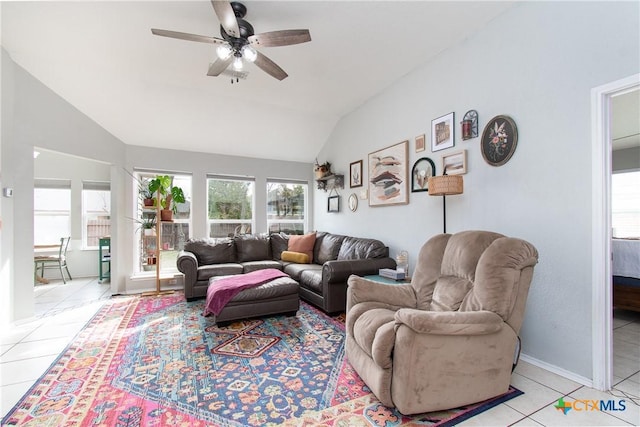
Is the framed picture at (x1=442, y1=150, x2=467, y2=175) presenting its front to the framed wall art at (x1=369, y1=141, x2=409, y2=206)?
no

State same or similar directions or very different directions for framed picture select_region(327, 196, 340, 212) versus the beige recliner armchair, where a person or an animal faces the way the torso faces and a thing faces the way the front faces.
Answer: same or similar directions

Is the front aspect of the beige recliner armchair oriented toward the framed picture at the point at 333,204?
no

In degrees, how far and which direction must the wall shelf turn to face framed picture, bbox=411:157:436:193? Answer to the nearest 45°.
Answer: approximately 90° to its left

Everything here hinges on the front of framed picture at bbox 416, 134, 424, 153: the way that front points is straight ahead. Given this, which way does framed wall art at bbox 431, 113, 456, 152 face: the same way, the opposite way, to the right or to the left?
the same way

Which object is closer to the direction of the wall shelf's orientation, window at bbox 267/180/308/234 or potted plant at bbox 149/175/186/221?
the potted plant

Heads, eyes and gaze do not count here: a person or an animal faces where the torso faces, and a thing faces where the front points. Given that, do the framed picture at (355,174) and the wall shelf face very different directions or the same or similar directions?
same or similar directions

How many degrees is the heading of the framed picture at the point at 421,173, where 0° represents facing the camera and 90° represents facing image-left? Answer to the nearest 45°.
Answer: approximately 45°

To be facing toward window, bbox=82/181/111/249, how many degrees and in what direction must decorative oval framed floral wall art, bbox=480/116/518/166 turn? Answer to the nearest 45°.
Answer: approximately 45° to its right

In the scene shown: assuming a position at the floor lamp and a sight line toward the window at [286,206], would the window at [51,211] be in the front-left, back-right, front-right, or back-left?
front-left

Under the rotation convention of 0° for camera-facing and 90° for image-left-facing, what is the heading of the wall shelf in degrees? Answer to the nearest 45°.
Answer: approximately 45°

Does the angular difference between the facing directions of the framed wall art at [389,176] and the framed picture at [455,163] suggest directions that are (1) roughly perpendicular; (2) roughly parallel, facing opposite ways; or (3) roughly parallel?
roughly parallel

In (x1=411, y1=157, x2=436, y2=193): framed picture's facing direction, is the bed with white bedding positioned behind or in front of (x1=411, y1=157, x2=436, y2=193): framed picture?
behind

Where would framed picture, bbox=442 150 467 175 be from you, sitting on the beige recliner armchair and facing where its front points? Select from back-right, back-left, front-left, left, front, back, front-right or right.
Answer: back-right

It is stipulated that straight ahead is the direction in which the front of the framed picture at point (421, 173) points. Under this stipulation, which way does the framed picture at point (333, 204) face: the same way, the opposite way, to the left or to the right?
the same way

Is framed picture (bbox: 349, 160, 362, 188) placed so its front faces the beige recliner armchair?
no

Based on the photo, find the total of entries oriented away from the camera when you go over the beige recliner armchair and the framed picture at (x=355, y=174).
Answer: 0

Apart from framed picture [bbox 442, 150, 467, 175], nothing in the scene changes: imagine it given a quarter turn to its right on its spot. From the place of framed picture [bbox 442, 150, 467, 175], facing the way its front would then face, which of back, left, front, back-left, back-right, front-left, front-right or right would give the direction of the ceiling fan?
left

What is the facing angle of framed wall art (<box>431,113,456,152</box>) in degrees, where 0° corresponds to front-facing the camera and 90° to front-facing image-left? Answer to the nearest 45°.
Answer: approximately 45°
